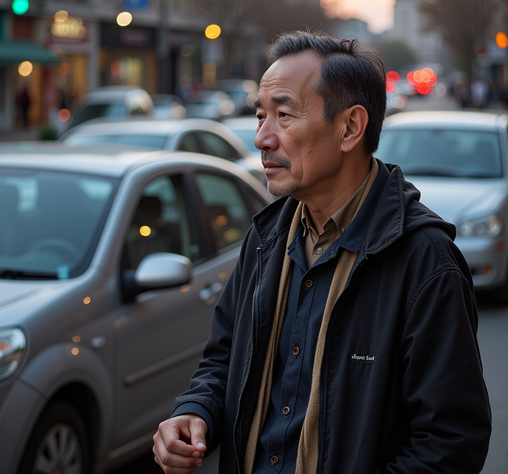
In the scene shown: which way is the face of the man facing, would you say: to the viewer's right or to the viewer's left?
to the viewer's left

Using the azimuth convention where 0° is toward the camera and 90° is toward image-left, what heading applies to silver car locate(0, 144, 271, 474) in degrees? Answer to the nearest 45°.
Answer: approximately 45°

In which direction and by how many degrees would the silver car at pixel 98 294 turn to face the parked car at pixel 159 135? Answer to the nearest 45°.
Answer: approximately 135° to its right

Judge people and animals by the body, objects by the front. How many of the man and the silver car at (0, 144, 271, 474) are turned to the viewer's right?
0

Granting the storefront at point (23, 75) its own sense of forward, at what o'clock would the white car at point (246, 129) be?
The white car is roughly at 1 o'clock from the storefront.

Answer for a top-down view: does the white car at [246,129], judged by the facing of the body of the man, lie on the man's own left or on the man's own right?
on the man's own right

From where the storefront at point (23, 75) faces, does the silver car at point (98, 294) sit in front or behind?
in front

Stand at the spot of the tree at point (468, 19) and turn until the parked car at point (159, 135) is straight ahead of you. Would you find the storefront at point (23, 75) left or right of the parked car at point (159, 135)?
right

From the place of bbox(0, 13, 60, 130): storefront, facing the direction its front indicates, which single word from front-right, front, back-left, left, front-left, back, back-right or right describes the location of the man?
front-right

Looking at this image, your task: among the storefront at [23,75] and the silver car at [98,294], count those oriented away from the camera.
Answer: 0

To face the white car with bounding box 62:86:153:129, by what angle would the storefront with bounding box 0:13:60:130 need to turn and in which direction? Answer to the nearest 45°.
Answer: approximately 45° to its right

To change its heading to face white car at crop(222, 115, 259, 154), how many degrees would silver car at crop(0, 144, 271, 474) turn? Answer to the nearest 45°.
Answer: approximately 135° to its right

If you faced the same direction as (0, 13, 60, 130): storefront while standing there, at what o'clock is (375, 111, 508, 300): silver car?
The silver car is roughly at 1 o'clock from the storefront.

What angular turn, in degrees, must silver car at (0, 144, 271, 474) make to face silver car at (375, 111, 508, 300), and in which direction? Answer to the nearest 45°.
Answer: approximately 180°

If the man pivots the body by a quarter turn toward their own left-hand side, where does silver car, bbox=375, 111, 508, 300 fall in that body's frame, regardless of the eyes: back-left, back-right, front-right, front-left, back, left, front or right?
back-left

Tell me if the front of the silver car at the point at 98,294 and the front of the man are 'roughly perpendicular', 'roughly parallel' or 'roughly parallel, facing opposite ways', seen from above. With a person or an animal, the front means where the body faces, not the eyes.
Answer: roughly parallel
